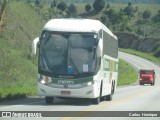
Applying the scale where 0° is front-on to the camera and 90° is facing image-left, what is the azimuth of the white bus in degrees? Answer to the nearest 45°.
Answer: approximately 0°
